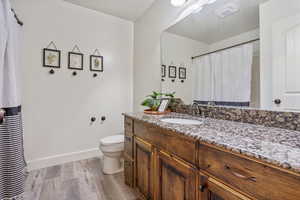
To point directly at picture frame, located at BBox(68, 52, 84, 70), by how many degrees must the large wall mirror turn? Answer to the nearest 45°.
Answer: approximately 45° to its right

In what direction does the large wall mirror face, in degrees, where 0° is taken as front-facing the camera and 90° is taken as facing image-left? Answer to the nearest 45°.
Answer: approximately 45°

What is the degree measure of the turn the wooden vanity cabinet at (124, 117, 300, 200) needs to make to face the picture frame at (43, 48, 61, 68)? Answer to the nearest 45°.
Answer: approximately 45° to its right

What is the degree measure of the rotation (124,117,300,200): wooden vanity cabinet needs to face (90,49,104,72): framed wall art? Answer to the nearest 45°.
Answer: approximately 90° to its right

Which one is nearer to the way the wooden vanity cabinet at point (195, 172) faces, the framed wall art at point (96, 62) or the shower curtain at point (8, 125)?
the shower curtain

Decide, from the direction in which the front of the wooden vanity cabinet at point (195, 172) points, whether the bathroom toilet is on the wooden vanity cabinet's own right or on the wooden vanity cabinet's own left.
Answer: on the wooden vanity cabinet's own right

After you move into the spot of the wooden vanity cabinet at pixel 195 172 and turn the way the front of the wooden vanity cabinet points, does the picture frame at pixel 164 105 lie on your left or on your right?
on your right
